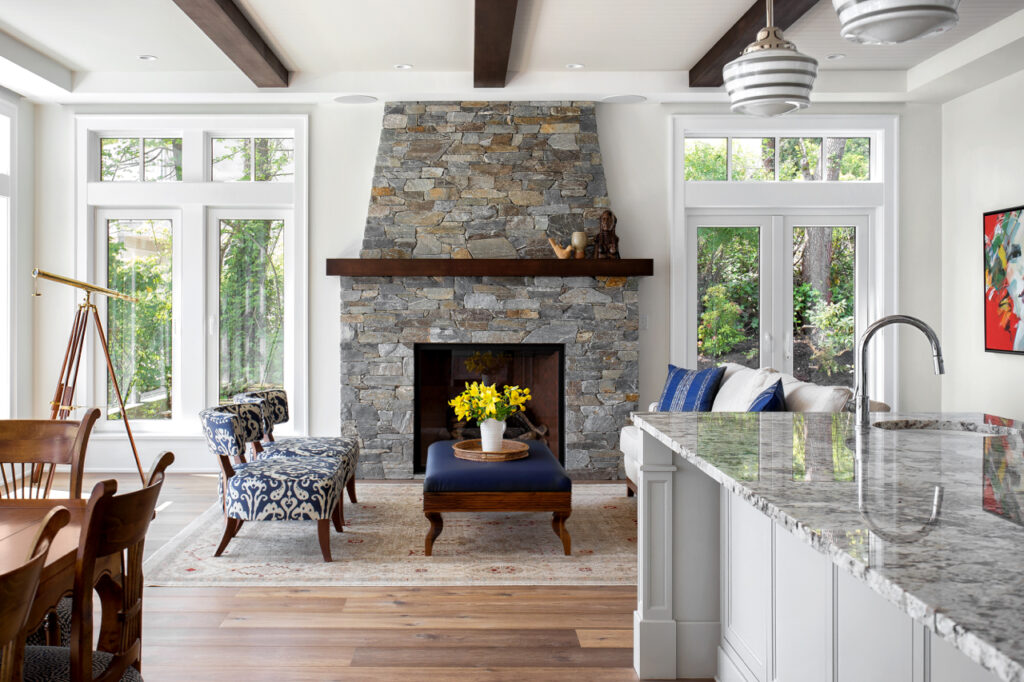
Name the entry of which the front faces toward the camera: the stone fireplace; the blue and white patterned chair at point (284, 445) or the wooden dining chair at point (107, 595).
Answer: the stone fireplace

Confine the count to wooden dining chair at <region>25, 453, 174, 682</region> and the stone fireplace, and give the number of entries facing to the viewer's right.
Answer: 0

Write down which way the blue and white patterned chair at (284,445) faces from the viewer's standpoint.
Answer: facing to the right of the viewer

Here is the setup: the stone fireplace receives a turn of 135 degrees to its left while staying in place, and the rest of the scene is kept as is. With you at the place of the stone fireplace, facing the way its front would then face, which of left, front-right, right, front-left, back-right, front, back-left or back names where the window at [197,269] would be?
back-left

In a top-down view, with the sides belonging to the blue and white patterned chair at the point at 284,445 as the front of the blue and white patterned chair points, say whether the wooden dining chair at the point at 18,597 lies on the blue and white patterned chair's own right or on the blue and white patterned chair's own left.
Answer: on the blue and white patterned chair's own right

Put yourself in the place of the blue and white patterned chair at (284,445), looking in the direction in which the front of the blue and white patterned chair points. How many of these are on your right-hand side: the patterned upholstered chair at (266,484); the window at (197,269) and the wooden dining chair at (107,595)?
2

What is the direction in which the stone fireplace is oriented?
toward the camera

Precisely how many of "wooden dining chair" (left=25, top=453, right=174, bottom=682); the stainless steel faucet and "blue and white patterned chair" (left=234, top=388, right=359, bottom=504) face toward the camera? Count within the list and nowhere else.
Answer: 0

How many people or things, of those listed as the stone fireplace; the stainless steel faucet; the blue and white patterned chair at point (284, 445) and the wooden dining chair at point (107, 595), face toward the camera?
1

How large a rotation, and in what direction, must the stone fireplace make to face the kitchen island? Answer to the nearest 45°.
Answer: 0° — it already faces it

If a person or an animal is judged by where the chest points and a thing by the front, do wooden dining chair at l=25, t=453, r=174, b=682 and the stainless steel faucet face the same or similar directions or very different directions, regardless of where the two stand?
very different directions

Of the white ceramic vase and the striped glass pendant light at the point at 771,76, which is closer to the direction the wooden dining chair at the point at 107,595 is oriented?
the white ceramic vase

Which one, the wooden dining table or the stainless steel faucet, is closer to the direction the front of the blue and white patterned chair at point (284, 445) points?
the stainless steel faucet

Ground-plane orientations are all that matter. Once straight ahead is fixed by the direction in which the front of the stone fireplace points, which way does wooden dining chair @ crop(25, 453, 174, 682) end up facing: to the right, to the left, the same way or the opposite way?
to the right

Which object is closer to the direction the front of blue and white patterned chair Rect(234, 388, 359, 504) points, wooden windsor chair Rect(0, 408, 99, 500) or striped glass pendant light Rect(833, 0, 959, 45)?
the striped glass pendant light

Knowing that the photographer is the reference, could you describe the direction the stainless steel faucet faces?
facing to the right of the viewer

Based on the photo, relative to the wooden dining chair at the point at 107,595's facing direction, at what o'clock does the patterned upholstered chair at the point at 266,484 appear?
The patterned upholstered chair is roughly at 2 o'clock from the wooden dining chair.
